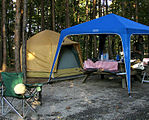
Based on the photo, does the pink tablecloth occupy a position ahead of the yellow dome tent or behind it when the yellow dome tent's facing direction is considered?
ahead

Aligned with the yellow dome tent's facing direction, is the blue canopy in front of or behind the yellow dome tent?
in front

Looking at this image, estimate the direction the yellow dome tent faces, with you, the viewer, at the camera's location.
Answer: facing the viewer and to the right of the viewer
